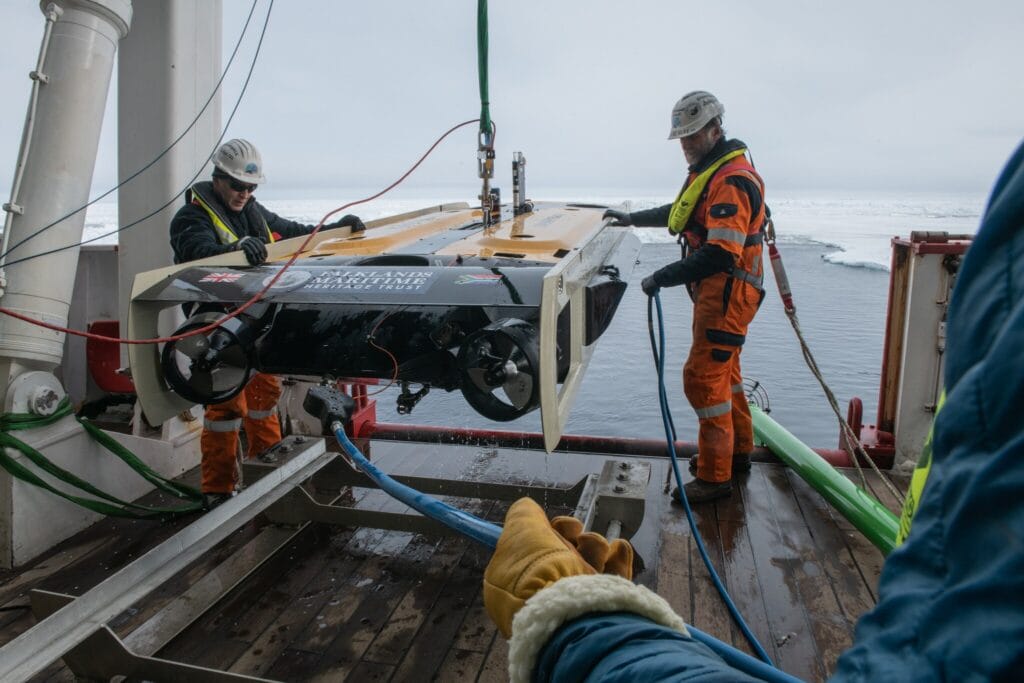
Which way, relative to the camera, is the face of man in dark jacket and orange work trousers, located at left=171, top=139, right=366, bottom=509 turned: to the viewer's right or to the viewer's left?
to the viewer's right

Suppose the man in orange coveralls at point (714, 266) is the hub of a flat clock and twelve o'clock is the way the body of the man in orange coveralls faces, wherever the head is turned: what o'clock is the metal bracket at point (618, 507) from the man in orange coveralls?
The metal bracket is roughly at 10 o'clock from the man in orange coveralls.

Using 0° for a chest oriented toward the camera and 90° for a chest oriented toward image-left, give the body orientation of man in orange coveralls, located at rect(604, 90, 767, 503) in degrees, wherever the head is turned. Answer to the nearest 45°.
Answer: approximately 90°

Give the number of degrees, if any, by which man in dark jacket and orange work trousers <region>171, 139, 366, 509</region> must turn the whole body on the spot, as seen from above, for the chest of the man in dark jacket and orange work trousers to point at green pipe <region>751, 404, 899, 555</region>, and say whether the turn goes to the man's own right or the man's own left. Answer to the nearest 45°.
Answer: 0° — they already face it

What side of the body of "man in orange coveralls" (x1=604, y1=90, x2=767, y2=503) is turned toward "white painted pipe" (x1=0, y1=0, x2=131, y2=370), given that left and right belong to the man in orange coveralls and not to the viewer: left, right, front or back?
front

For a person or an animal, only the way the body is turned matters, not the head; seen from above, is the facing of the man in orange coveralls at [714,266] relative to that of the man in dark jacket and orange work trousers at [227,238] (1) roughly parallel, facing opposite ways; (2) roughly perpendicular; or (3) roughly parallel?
roughly parallel, facing opposite ways

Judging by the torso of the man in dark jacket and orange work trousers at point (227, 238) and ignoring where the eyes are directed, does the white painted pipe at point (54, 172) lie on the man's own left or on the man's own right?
on the man's own right

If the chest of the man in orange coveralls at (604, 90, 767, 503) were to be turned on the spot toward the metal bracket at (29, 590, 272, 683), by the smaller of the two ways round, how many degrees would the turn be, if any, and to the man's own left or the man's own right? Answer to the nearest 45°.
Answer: approximately 45° to the man's own left

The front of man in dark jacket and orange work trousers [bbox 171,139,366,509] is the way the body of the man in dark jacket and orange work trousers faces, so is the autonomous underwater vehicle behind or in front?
in front
